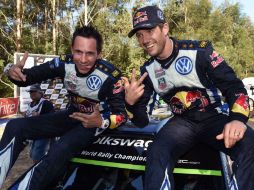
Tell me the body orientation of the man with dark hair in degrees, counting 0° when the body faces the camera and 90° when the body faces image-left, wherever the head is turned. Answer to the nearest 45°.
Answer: approximately 45°

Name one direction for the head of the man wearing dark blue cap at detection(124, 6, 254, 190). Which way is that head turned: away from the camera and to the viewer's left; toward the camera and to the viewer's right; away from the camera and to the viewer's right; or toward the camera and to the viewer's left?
toward the camera and to the viewer's left

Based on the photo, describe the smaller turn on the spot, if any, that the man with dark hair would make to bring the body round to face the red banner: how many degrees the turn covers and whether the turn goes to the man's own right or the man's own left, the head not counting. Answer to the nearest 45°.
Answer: approximately 135° to the man's own right

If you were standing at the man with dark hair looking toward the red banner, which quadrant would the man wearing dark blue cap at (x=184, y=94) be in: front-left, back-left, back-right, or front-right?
back-right

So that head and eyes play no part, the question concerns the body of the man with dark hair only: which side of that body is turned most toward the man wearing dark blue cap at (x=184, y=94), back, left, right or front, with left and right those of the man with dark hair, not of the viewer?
left
